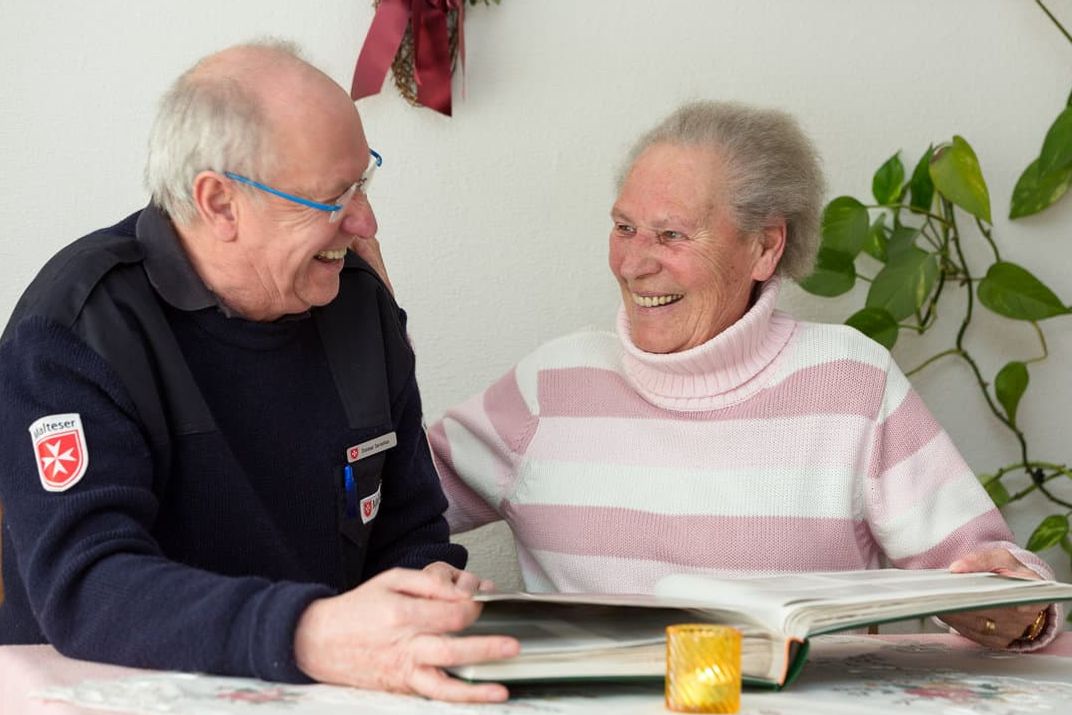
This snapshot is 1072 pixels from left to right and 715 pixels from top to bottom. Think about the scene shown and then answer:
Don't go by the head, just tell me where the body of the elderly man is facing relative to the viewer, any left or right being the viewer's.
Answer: facing the viewer and to the right of the viewer

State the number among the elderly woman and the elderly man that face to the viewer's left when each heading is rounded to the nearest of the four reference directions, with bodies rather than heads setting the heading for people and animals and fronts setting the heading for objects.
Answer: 0

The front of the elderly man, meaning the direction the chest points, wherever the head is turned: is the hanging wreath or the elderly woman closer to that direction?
the elderly woman

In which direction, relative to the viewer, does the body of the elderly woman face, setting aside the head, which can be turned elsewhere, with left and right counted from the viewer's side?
facing the viewer

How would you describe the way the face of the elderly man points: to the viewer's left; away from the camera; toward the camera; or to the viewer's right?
to the viewer's right

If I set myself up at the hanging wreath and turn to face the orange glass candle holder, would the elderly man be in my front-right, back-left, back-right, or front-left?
front-right

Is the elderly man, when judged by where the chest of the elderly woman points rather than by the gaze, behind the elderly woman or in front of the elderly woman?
in front

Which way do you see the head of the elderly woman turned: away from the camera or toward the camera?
toward the camera

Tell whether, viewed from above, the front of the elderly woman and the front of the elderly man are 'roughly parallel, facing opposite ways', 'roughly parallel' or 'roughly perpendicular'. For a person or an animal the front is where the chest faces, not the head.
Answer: roughly perpendicular

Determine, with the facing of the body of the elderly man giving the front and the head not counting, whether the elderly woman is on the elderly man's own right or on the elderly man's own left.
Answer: on the elderly man's own left

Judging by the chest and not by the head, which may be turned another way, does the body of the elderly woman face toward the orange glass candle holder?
yes

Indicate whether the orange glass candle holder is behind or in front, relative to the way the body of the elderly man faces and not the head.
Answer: in front
